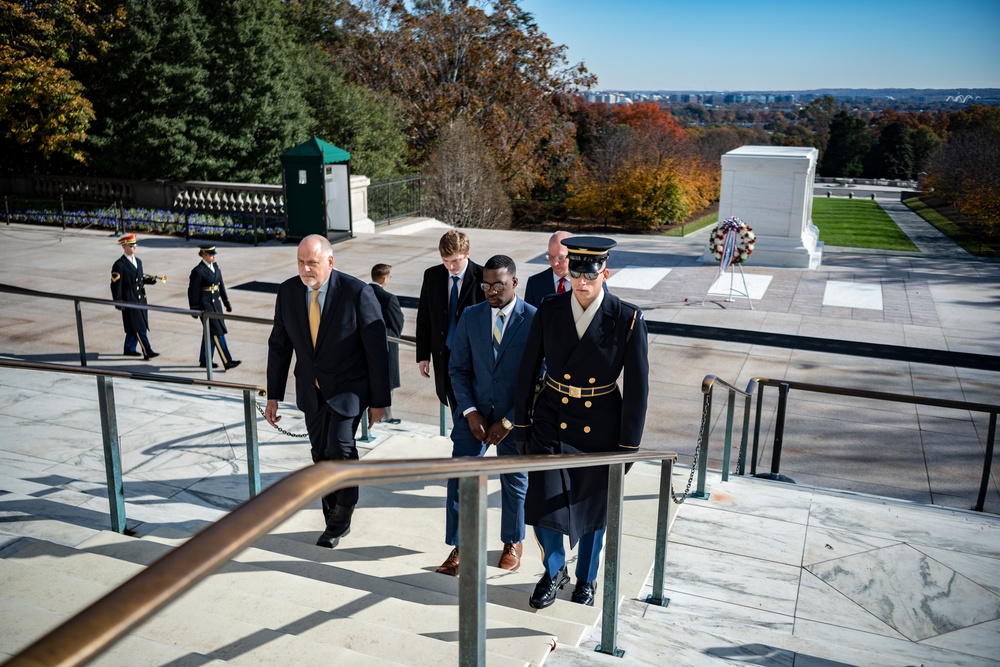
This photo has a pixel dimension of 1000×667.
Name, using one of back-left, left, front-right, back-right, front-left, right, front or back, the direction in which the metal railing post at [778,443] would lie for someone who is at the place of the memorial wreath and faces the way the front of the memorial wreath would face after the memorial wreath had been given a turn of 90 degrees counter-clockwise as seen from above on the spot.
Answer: right

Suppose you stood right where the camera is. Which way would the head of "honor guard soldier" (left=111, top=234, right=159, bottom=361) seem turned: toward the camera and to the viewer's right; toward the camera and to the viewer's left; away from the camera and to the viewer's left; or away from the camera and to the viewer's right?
toward the camera and to the viewer's right

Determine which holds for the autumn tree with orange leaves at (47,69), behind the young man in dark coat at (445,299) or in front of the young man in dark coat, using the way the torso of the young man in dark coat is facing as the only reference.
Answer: behind

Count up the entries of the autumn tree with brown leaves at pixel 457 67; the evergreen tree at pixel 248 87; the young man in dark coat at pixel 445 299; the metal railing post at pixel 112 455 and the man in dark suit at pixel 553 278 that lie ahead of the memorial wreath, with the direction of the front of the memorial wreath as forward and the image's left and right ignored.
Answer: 3

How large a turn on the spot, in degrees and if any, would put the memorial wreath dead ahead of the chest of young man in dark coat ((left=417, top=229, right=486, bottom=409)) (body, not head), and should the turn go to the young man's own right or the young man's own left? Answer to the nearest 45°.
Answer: approximately 135° to the young man's own left

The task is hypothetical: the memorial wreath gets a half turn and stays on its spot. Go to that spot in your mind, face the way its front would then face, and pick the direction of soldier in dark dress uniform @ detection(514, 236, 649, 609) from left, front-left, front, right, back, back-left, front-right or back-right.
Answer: back

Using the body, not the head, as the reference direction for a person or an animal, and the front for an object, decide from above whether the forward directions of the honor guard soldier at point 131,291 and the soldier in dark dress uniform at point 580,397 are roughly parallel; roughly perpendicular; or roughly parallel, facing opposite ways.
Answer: roughly perpendicular

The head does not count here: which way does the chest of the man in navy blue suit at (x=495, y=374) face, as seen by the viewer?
toward the camera

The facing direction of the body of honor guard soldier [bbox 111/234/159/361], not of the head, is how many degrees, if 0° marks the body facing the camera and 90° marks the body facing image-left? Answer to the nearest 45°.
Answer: approximately 315°

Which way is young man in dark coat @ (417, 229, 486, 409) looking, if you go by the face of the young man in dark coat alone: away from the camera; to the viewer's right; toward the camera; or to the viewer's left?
toward the camera

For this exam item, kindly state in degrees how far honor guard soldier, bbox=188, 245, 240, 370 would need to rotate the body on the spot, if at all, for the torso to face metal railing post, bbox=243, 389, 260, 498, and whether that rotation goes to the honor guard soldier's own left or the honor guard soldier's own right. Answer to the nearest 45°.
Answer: approximately 45° to the honor guard soldier's own right

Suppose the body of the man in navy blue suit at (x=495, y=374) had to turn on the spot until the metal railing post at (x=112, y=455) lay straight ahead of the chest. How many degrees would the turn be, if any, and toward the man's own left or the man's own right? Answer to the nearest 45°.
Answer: approximately 90° to the man's own right

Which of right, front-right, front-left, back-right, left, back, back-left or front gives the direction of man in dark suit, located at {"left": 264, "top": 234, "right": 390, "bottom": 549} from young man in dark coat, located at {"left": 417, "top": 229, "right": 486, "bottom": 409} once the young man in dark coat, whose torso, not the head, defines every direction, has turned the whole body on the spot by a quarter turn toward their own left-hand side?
back-right

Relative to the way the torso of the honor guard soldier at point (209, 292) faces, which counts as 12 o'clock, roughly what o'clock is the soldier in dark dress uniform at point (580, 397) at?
The soldier in dark dress uniform is roughly at 1 o'clock from the honor guard soldier.

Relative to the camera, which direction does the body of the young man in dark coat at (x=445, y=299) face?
toward the camera

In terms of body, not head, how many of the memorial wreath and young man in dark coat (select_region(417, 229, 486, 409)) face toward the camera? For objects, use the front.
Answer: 2

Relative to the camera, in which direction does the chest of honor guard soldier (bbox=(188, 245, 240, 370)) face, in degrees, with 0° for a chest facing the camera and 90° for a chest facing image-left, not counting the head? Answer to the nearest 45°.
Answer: approximately 315°

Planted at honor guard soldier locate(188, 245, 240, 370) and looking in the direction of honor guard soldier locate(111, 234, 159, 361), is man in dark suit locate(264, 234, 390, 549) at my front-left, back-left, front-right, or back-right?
back-left

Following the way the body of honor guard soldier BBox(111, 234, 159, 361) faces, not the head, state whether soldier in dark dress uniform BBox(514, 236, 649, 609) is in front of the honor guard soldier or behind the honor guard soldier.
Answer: in front

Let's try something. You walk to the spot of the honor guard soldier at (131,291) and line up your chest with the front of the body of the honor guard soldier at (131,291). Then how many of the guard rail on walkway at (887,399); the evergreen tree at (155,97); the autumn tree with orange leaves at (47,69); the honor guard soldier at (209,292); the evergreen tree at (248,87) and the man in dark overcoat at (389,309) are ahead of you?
3

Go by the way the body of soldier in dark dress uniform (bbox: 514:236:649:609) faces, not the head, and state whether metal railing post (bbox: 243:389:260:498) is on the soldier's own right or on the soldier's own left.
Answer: on the soldier's own right

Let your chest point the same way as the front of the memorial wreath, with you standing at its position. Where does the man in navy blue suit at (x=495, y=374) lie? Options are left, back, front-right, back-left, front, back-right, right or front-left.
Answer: front

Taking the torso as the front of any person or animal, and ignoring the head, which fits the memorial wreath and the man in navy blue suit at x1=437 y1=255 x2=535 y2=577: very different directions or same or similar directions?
same or similar directions
